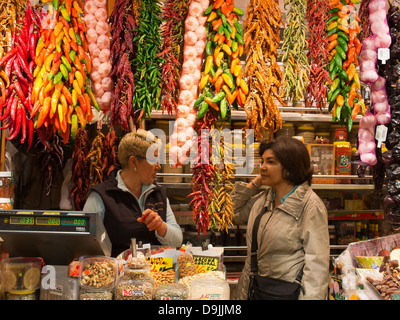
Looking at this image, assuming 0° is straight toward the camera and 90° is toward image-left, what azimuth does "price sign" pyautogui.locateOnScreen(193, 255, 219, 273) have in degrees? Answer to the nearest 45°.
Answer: approximately 0°

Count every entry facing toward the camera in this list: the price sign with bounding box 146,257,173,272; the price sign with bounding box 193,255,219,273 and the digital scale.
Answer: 3

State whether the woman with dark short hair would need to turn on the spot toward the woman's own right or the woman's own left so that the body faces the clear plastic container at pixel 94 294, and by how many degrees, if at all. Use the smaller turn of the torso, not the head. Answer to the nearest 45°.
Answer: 0° — they already face it

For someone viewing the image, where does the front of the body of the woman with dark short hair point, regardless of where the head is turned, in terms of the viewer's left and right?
facing the viewer and to the left of the viewer

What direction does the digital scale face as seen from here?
toward the camera

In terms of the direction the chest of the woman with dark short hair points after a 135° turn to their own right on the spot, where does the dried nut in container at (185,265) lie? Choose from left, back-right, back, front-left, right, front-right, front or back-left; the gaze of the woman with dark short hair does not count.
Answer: back-left

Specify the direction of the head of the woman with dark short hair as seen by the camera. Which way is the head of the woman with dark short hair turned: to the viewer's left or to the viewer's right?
to the viewer's left

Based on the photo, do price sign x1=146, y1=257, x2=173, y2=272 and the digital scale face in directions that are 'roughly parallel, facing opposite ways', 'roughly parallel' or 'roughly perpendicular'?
roughly parallel

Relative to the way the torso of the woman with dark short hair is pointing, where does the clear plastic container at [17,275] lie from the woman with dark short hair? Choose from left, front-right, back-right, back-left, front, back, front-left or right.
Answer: front

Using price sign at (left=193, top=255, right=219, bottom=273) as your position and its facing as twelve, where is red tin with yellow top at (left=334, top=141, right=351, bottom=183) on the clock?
The red tin with yellow top is roughly at 7 o'clock from the price sign.

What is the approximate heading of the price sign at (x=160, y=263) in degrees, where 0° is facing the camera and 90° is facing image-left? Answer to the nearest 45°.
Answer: approximately 0°
